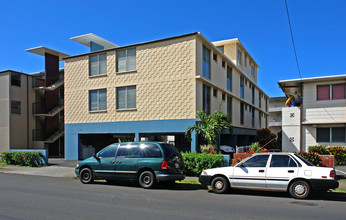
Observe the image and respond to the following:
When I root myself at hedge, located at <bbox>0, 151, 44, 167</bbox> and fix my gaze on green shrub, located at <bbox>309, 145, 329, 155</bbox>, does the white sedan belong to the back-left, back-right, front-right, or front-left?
front-right

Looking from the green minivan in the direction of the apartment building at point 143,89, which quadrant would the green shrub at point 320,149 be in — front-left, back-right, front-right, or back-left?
front-right

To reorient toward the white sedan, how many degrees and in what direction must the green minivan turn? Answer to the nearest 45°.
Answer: approximately 180°

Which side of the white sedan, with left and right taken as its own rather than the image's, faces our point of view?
left

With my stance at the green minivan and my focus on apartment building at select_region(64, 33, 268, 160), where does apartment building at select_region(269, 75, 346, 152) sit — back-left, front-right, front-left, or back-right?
front-right

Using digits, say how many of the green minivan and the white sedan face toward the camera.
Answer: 0

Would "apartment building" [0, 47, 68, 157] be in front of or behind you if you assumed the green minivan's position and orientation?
in front

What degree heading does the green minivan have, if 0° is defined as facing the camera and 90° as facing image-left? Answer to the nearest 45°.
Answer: approximately 135°
